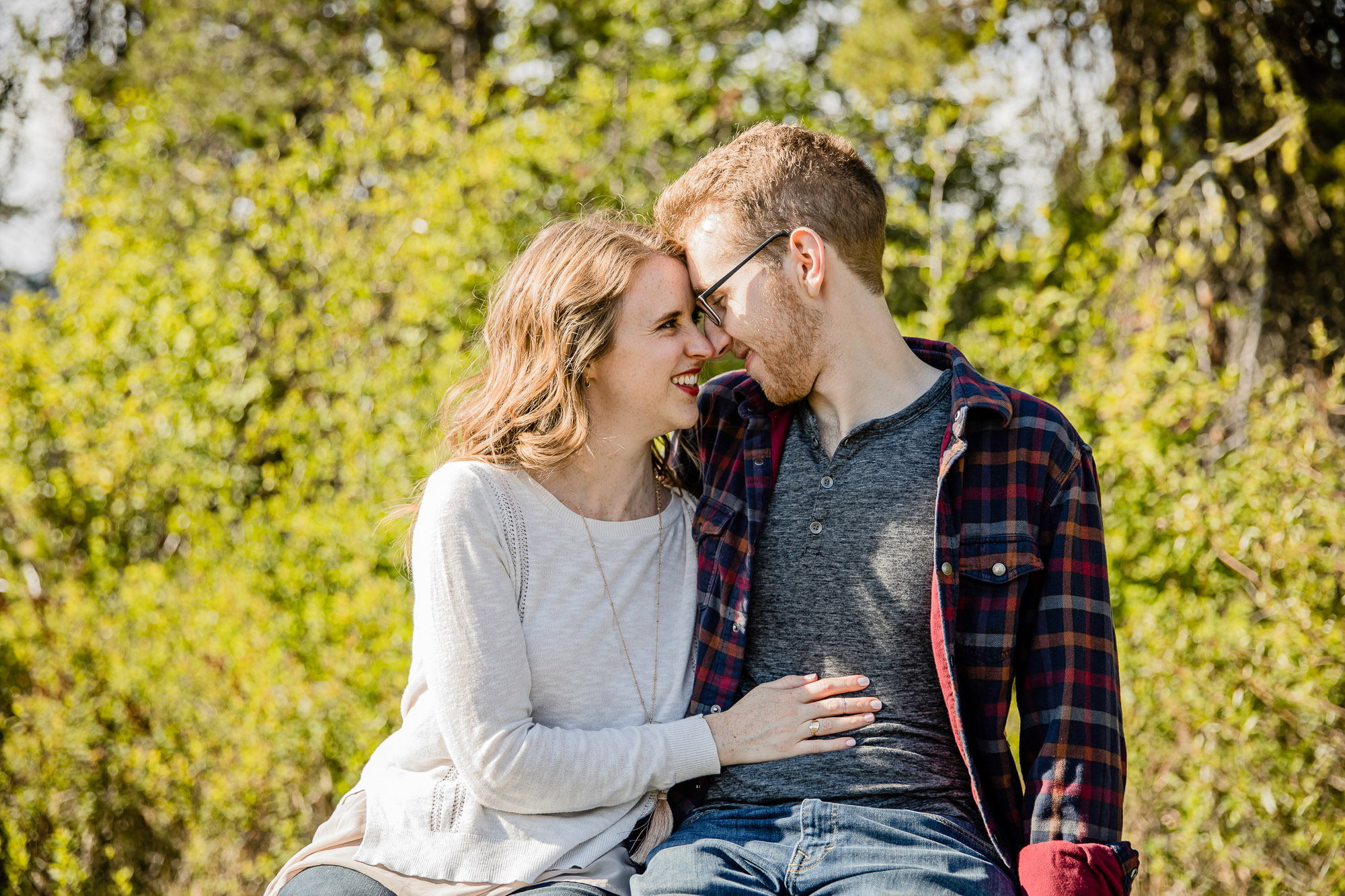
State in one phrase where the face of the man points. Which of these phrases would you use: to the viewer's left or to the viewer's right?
to the viewer's left

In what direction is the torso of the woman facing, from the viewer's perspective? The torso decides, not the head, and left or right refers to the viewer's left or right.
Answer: facing the viewer and to the right of the viewer
